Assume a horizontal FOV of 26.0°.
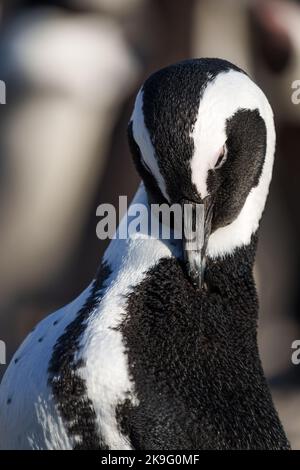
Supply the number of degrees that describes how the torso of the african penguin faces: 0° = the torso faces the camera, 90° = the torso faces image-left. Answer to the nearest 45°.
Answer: approximately 90°
